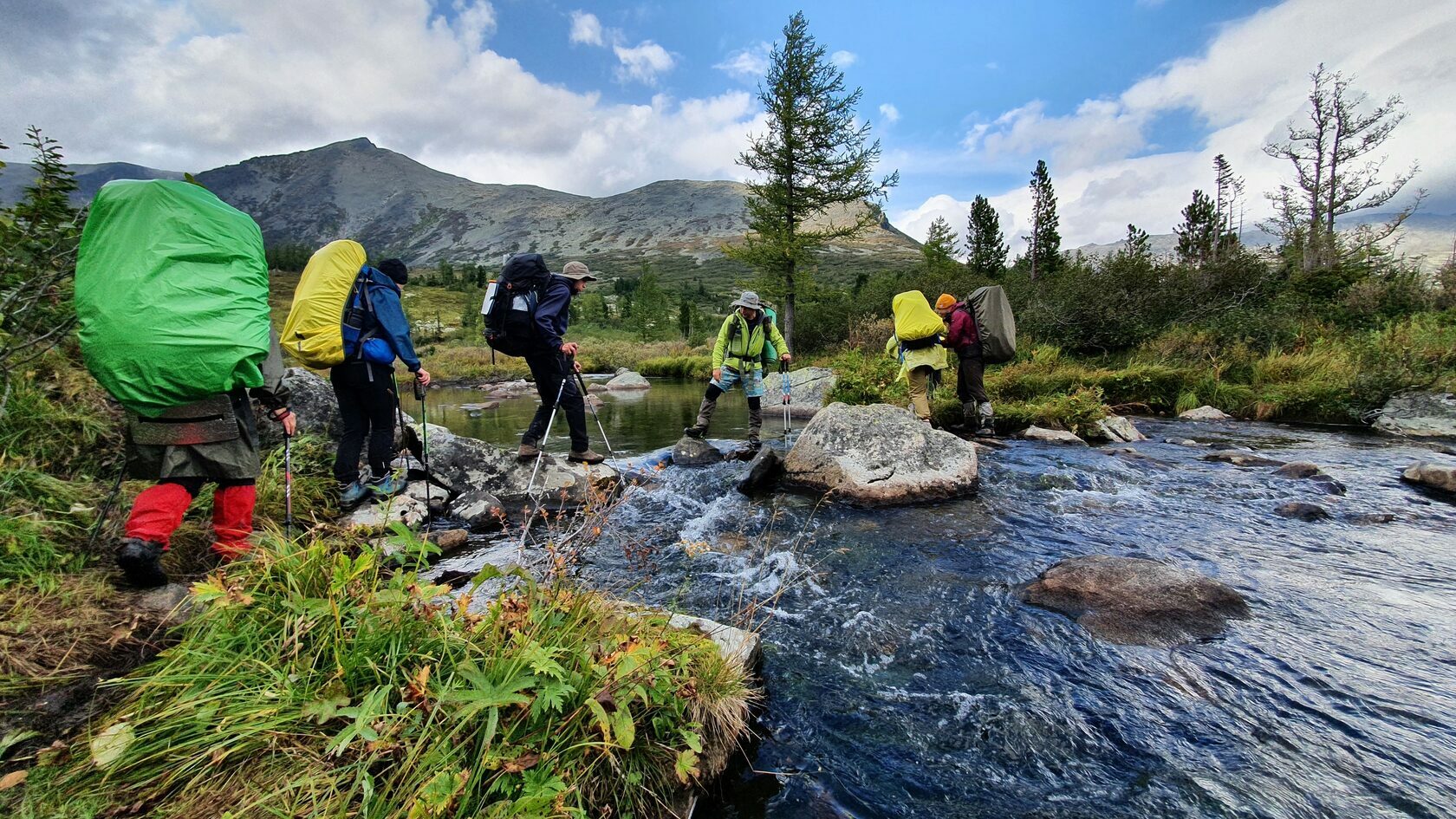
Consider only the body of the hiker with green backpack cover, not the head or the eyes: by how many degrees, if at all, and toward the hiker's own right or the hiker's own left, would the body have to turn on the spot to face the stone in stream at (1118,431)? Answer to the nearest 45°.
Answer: approximately 45° to the hiker's own right

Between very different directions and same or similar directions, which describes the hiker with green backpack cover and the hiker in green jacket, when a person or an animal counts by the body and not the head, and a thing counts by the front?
very different directions

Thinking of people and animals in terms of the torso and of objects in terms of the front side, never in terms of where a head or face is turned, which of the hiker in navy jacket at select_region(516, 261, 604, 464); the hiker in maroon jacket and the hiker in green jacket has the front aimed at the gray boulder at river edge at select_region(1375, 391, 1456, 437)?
the hiker in navy jacket

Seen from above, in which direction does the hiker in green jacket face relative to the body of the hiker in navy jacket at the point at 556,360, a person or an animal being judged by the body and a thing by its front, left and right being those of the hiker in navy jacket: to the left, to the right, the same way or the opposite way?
to the right

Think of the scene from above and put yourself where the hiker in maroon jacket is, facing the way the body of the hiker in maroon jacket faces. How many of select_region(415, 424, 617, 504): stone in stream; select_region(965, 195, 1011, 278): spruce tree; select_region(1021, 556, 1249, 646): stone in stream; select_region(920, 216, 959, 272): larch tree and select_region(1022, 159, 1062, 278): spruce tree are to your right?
3

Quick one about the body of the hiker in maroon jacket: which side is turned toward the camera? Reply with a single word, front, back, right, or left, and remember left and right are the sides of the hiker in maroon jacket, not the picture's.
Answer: left

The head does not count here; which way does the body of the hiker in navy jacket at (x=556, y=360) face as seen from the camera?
to the viewer's right

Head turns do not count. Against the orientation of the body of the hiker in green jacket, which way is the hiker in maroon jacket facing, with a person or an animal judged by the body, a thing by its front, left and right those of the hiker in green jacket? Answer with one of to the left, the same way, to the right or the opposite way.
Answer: to the right

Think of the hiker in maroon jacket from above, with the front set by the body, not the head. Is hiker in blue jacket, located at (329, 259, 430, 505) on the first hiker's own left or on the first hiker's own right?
on the first hiker's own left

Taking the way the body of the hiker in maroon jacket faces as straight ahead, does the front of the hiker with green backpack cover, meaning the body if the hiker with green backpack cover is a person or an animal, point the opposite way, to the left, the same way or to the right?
to the right

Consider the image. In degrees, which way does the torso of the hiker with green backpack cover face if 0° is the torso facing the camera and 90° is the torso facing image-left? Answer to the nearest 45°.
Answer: approximately 225°
